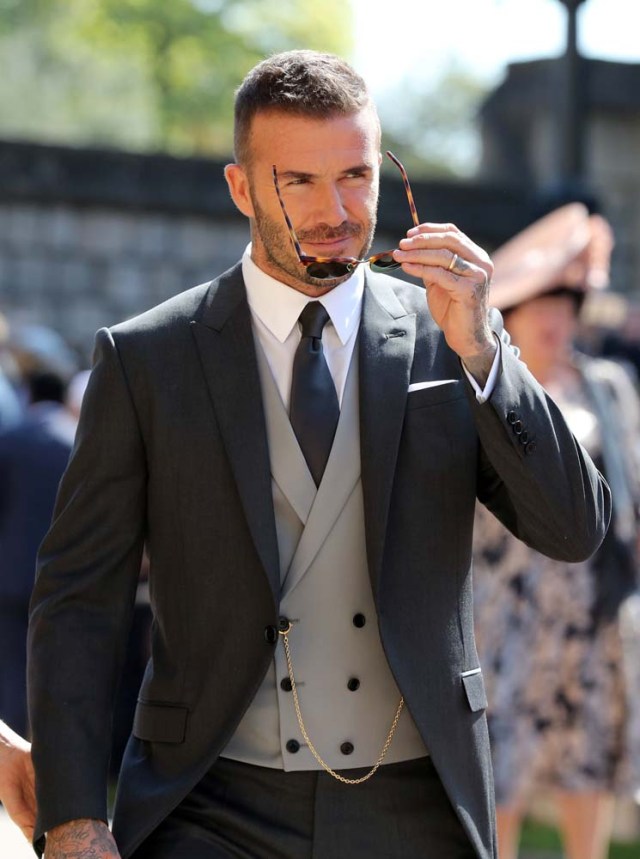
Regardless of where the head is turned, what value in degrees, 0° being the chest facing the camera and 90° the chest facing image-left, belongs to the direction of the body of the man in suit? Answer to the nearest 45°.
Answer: approximately 0°

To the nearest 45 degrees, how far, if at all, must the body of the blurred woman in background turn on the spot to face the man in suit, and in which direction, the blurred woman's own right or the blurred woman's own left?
0° — they already face them

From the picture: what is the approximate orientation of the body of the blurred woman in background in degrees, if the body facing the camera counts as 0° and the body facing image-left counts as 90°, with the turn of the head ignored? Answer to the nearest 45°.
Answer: approximately 0°

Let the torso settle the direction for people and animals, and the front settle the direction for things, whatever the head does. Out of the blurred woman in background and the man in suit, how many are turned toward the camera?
2

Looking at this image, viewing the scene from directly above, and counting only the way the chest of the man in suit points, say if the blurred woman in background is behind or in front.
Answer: behind
